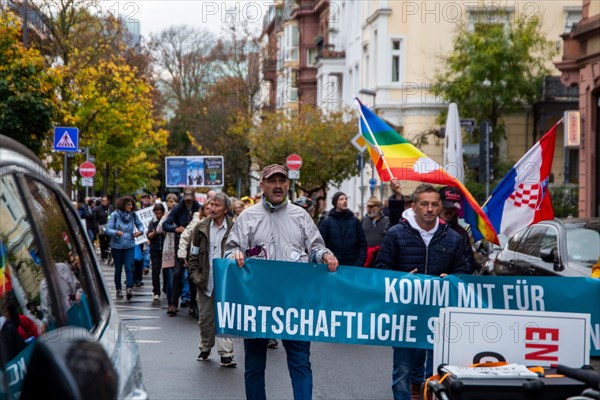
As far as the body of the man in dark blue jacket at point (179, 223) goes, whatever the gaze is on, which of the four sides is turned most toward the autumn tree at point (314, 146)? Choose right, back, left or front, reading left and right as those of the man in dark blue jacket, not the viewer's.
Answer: back

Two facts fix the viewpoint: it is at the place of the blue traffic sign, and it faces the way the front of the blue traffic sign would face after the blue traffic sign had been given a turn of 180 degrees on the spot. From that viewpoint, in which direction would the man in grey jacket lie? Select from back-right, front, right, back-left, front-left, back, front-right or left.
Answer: back

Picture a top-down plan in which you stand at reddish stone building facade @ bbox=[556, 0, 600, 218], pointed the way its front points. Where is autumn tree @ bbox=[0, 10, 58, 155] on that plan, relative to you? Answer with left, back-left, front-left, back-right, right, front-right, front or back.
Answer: front

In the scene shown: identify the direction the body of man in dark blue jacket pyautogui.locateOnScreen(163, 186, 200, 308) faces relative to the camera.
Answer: toward the camera

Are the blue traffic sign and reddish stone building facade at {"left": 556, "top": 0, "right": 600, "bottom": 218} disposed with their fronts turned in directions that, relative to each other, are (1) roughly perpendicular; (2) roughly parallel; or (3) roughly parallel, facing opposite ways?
roughly perpendicular

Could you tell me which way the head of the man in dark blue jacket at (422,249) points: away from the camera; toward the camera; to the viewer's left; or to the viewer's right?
toward the camera

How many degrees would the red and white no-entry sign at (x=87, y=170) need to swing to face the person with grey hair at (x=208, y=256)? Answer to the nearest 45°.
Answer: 0° — it already faces them

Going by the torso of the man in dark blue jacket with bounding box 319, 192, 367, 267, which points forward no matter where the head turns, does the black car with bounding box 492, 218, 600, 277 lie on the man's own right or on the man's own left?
on the man's own left

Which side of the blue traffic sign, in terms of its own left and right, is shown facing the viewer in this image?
front

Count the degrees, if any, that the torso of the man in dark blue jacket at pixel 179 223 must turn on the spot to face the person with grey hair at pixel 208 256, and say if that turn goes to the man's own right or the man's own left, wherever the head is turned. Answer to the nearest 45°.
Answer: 0° — they already face them

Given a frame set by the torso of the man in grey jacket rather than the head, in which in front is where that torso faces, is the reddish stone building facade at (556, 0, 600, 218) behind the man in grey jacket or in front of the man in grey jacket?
behind

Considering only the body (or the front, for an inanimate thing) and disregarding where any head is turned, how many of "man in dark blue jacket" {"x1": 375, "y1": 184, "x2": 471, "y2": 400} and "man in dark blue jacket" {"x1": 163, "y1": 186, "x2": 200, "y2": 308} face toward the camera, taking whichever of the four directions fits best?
2

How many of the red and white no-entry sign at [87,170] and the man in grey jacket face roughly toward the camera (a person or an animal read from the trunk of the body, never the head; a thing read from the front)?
2
